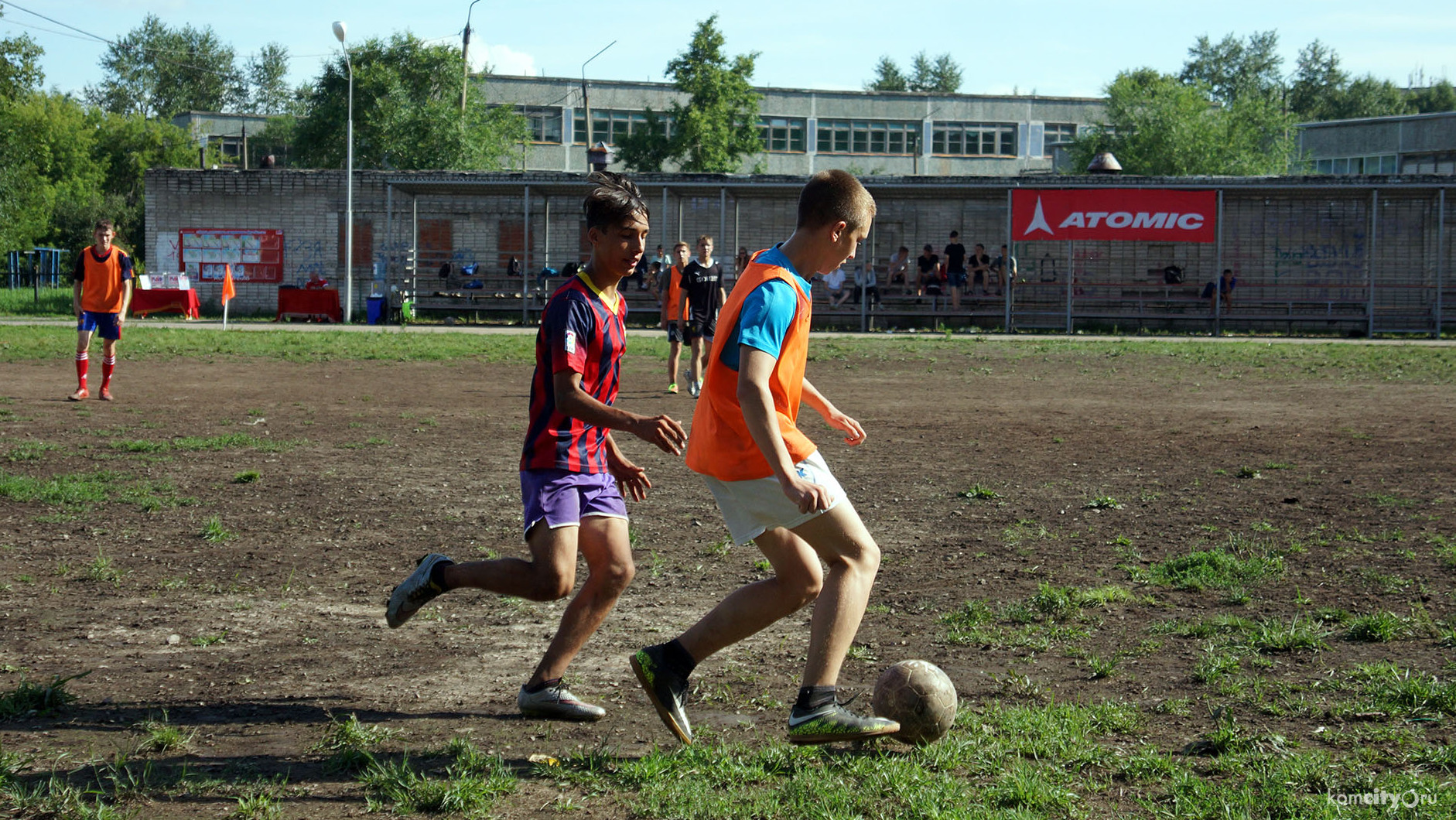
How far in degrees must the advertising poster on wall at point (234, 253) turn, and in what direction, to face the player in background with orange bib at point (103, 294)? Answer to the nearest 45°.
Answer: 0° — it already faces them

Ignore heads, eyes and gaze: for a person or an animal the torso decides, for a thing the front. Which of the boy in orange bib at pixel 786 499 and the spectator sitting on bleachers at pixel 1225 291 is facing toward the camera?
the spectator sitting on bleachers

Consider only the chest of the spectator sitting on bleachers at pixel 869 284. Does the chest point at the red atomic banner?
no

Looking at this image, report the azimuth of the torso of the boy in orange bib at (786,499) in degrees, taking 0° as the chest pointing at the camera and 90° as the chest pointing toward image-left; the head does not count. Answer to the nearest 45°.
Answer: approximately 270°

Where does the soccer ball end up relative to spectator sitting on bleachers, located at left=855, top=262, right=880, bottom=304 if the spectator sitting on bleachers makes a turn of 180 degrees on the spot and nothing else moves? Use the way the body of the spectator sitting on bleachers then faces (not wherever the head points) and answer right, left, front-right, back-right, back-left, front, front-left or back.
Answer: back

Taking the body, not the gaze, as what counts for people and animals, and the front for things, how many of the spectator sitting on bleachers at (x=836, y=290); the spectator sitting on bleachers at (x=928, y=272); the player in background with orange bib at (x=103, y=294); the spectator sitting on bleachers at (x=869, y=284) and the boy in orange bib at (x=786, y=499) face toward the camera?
4

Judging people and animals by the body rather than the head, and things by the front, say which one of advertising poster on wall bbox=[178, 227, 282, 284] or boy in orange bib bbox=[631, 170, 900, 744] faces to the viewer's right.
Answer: the boy in orange bib

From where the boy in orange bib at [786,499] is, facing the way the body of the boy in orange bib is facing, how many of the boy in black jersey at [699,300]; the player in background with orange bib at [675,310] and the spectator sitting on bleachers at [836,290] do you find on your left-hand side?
3

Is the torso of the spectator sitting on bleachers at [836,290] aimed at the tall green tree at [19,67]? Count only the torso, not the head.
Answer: no

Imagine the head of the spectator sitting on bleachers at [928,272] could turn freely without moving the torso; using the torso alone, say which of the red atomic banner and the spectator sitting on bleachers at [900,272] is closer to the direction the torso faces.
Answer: the red atomic banner

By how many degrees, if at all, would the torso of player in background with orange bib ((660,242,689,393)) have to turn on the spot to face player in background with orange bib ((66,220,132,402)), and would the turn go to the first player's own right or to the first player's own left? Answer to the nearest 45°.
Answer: approximately 90° to the first player's own right

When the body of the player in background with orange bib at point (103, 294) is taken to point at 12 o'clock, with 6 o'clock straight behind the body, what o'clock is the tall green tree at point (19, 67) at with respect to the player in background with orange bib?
The tall green tree is roughly at 6 o'clock from the player in background with orange bib.

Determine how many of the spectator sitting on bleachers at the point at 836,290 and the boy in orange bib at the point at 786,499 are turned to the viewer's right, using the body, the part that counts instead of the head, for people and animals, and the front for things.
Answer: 1

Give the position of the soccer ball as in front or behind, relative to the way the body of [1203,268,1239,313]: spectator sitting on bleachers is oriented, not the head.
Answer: in front

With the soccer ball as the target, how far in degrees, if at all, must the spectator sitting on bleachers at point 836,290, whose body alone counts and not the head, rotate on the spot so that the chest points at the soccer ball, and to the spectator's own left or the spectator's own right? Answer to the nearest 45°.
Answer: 0° — they already face it

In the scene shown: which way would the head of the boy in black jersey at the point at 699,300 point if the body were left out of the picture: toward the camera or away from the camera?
toward the camera

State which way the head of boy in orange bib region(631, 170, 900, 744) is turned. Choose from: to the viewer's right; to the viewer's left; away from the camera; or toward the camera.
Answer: to the viewer's right

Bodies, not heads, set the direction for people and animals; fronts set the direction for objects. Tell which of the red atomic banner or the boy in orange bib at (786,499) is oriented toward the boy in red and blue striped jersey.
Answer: the red atomic banner

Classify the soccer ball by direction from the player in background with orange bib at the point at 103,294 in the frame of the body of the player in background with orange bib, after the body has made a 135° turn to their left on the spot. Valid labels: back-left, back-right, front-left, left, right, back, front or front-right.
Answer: back-right

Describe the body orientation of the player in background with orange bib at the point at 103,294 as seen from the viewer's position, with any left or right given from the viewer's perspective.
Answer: facing the viewer
